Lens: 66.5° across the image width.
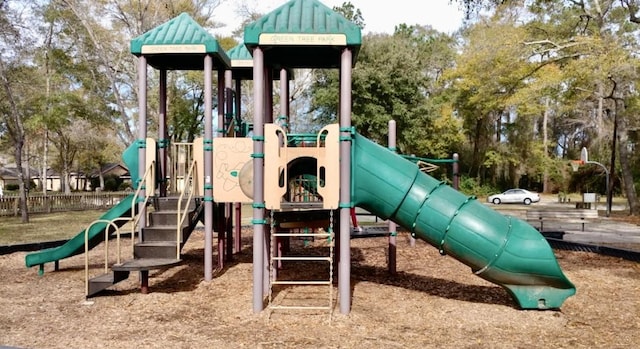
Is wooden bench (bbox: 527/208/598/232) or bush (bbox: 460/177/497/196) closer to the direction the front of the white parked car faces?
the bush

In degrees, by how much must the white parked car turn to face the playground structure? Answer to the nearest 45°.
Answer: approximately 90° to its left

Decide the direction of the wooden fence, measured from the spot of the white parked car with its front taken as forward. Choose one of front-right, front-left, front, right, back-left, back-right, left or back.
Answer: front-left

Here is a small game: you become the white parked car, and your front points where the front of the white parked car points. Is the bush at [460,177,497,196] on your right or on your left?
on your right

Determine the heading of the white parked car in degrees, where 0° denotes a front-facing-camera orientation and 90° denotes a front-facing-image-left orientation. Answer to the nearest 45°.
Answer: approximately 90°

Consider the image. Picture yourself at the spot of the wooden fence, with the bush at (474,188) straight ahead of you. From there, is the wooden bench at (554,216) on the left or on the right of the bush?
right

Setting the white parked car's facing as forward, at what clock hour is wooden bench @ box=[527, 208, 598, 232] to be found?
The wooden bench is roughly at 9 o'clock from the white parked car.

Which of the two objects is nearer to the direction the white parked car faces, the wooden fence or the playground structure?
the wooden fence
